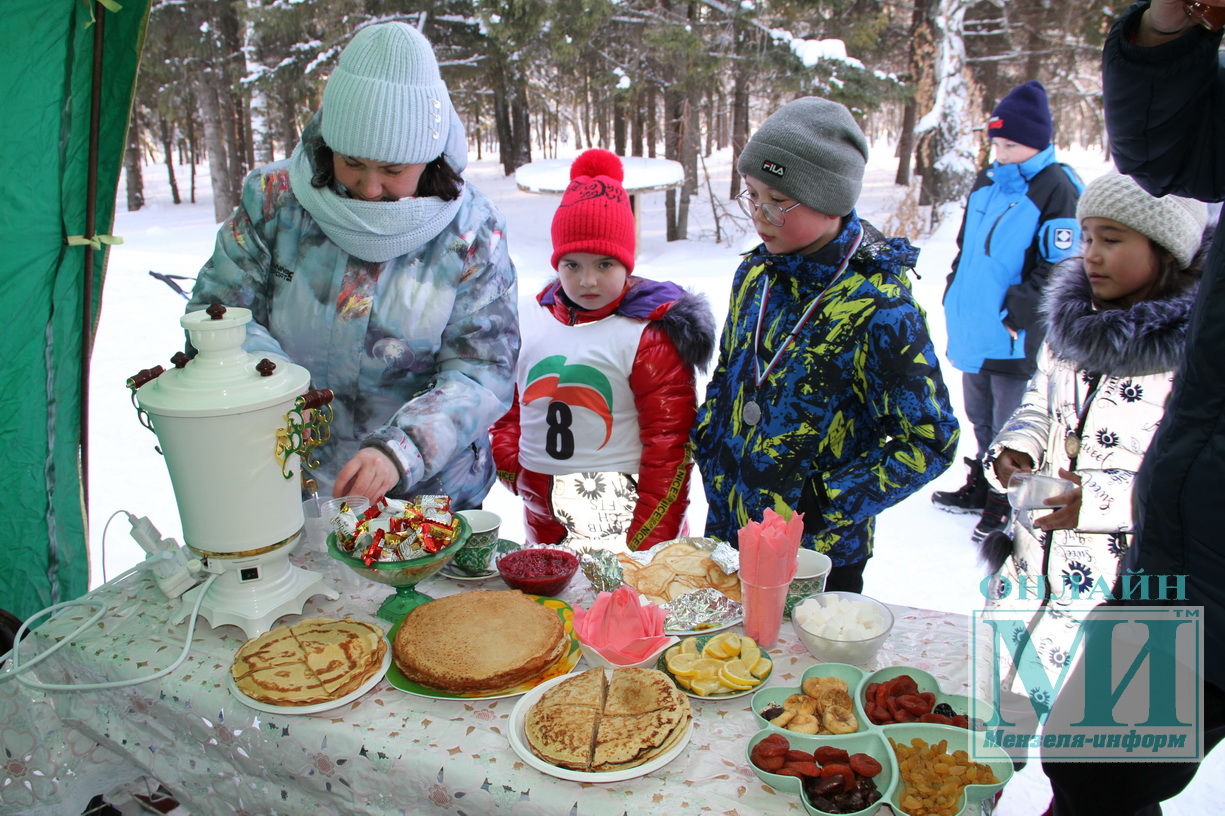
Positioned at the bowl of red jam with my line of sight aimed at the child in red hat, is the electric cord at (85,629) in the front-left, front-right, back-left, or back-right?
back-left

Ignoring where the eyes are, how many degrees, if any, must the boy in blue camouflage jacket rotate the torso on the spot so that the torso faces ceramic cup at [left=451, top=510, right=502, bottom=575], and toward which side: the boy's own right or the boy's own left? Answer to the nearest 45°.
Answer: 0° — they already face it

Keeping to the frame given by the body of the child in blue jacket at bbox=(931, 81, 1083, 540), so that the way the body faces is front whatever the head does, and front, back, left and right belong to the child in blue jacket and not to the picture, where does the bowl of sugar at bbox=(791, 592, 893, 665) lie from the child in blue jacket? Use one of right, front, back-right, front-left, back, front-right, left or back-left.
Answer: front-left

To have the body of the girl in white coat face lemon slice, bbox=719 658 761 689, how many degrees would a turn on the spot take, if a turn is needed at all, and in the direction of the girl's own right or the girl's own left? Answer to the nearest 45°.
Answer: approximately 45° to the girl's own left

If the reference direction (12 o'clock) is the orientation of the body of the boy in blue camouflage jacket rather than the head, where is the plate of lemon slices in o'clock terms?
The plate of lemon slices is roughly at 11 o'clock from the boy in blue camouflage jacket.

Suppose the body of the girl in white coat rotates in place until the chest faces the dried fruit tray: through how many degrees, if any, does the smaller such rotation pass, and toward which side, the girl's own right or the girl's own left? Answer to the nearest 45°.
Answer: approximately 45° to the girl's own left
